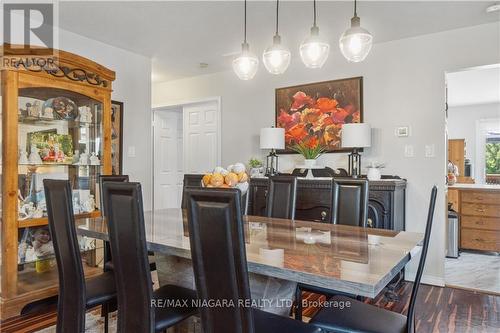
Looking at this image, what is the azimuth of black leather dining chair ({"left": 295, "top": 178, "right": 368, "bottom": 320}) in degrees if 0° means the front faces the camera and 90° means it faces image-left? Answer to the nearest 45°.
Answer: approximately 45°

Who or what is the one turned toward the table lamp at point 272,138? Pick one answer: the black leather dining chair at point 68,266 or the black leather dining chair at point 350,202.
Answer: the black leather dining chair at point 68,266

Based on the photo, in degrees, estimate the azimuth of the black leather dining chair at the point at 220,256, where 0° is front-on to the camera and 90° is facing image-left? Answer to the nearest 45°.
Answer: approximately 225°

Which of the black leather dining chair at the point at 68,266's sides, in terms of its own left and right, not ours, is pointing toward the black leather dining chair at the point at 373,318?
right

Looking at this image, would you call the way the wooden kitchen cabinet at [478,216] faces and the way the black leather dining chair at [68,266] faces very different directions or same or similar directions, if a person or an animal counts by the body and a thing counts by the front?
very different directions

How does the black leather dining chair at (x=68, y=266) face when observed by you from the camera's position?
facing away from the viewer and to the right of the viewer

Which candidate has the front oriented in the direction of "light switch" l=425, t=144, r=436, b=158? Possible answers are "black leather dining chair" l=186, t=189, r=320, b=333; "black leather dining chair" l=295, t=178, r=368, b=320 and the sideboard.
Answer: "black leather dining chair" l=186, t=189, r=320, b=333

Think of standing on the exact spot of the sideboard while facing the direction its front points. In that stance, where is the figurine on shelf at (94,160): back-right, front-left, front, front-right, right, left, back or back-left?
front-right

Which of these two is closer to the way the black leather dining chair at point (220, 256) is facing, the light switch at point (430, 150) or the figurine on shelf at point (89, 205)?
the light switch

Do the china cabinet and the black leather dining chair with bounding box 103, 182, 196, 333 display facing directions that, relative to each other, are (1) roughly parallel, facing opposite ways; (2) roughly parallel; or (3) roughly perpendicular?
roughly perpendicular

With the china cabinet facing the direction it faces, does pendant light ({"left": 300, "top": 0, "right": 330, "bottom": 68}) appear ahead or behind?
ahead

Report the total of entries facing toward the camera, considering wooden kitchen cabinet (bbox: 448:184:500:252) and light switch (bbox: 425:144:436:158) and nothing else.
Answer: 2

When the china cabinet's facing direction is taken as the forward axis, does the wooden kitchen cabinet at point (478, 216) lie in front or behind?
in front
